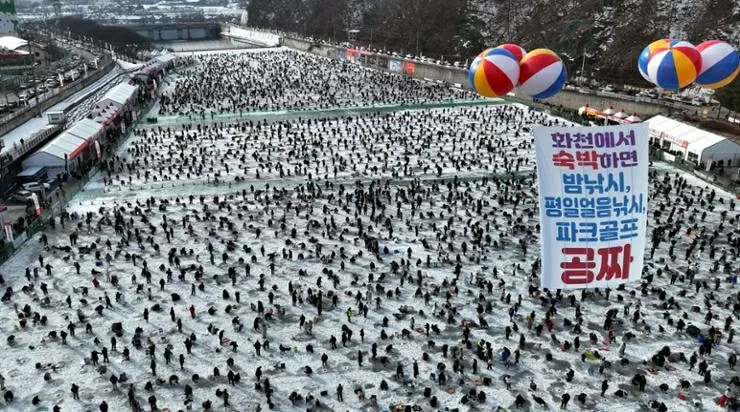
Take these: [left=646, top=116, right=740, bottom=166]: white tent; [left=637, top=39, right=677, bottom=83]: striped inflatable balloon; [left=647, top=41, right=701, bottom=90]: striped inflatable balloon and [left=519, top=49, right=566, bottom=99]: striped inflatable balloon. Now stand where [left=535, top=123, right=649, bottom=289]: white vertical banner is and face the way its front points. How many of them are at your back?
4

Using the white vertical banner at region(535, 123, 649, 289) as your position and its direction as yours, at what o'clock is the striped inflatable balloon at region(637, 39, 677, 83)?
The striped inflatable balloon is roughly at 8 o'clock from the white vertical banner.

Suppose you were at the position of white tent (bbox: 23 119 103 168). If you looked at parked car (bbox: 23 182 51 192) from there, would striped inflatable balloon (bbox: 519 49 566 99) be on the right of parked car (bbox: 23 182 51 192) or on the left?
left

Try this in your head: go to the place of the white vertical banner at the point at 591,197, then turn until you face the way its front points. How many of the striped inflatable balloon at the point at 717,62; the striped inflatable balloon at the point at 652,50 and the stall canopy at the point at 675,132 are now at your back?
3

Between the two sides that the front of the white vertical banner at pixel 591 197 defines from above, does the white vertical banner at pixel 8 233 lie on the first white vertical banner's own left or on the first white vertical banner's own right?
on the first white vertical banner's own right

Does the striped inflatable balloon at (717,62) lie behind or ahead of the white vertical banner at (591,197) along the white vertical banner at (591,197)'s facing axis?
behind

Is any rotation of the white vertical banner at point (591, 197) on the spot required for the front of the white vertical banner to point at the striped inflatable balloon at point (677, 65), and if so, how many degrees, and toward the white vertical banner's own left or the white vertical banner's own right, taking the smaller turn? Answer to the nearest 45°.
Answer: approximately 180°

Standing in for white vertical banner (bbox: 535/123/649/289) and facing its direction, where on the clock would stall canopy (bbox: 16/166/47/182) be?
The stall canopy is roughly at 4 o'clock from the white vertical banner.

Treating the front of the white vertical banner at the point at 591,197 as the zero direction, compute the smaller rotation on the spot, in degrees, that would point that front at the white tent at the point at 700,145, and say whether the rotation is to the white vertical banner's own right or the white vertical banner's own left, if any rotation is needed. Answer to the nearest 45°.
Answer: approximately 180°

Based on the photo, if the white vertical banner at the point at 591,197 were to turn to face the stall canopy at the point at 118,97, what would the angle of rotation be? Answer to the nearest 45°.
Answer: approximately 135° to its right

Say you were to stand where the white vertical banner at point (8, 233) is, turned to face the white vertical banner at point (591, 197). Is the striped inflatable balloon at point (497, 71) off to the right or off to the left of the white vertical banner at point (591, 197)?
left

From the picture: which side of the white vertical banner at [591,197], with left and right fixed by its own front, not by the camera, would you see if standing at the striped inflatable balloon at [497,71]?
back

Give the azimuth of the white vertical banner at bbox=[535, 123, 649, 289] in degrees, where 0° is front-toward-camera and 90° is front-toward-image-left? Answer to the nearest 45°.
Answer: approximately 0°
